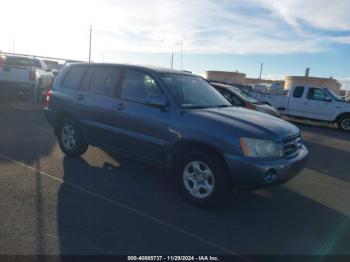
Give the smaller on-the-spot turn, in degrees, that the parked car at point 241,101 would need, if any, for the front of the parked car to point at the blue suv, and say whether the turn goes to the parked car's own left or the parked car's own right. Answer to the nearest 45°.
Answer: approximately 45° to the parked car's own right

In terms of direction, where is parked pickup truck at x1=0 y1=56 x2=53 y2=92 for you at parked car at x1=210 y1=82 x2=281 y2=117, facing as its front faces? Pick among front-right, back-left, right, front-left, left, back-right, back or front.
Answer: back-right

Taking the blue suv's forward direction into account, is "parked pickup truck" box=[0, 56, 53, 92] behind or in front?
behind

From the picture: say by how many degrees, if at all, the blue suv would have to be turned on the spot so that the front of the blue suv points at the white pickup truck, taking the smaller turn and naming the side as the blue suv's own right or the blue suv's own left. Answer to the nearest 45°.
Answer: approximately 90° to the blue suv's own left

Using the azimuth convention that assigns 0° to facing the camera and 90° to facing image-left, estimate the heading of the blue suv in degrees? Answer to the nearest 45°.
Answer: approximately 315°

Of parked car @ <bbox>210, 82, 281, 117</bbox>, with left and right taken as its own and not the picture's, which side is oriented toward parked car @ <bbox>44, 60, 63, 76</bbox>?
back

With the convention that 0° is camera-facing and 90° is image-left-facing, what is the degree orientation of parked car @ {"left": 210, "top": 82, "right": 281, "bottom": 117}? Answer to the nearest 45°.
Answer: approximately 315°

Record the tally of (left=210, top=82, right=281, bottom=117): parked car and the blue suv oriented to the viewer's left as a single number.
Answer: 0
